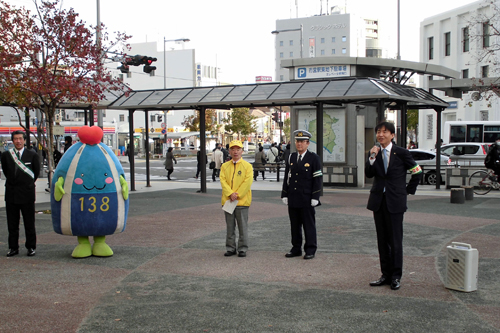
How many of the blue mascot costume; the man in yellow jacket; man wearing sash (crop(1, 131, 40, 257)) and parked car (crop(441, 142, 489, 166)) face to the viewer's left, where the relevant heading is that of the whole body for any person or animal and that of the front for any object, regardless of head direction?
1

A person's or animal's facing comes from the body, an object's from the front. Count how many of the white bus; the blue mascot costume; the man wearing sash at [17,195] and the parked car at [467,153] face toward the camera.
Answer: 2

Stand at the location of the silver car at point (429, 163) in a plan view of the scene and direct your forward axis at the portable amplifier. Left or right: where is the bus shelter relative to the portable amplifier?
right

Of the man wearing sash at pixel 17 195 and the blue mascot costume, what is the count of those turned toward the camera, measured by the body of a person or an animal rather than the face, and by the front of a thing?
2

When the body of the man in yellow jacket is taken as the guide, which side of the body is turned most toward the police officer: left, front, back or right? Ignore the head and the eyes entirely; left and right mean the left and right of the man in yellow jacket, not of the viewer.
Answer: left

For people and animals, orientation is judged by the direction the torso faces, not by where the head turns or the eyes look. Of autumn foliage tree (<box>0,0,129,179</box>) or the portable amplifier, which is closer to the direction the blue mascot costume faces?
the portable amplifier

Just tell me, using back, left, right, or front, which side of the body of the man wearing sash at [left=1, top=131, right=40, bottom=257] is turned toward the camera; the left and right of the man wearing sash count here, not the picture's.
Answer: front

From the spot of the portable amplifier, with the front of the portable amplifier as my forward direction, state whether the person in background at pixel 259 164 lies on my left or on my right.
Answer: on my right

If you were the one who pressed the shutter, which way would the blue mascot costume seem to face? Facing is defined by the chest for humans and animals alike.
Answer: facing the viewer

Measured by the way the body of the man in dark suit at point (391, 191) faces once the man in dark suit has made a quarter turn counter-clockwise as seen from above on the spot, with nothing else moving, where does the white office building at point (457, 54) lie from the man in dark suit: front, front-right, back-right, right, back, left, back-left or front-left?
back-left

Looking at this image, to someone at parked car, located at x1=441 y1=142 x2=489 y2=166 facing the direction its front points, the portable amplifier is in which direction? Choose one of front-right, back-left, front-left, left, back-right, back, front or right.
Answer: left

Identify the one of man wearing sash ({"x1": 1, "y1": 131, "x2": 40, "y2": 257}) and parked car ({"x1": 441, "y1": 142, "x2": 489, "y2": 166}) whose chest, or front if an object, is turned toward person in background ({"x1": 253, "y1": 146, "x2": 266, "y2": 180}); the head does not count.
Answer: the parked car

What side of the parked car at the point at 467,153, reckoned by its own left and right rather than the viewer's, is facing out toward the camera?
left

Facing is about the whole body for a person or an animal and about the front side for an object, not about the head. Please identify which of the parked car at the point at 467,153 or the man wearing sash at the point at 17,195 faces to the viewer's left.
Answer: the parked car

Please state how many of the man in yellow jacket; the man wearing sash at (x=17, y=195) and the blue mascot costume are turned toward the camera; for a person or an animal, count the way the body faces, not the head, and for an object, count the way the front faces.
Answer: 3

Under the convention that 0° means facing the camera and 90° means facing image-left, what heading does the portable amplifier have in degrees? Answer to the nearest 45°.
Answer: approximately 45°
